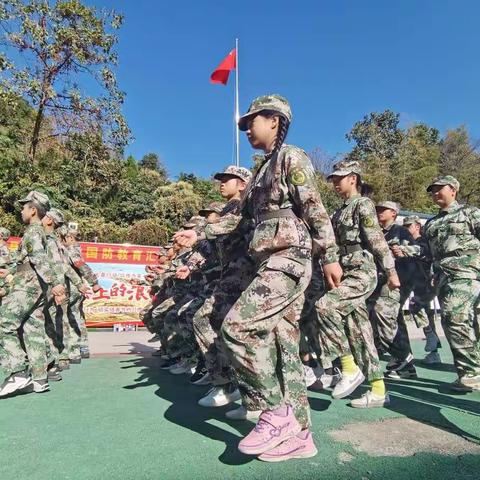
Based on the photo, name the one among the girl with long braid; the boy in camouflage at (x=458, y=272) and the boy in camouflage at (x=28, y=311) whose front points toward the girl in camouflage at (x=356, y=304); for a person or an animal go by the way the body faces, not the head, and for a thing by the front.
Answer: the boy in camouflage at (x=458, y=272)

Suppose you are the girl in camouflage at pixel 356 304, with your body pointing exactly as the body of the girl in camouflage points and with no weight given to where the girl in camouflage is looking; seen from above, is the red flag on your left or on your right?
on your right

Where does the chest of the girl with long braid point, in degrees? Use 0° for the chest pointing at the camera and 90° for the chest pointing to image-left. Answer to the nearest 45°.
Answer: approximately 90°

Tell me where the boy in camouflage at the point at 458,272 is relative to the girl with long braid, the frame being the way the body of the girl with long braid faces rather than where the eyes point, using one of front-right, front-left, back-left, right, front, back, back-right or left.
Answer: back-right

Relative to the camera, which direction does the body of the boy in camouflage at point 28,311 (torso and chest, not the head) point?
to the viewer's left

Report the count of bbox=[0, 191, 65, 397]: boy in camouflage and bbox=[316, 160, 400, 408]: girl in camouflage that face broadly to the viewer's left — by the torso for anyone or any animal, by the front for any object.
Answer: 2

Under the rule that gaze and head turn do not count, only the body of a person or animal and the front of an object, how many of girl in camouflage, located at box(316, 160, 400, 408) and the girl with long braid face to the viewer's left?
2

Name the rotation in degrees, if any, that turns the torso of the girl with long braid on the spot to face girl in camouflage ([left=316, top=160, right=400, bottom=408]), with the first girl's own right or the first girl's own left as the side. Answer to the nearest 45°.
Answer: approximately 135° to the first girl's own right

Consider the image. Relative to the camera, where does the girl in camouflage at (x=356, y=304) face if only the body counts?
to the viewer's left

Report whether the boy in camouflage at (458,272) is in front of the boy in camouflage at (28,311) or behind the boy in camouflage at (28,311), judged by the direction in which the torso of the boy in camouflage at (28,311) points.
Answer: behind

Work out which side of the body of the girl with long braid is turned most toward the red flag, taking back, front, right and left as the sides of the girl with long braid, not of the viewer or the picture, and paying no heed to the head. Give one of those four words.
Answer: right

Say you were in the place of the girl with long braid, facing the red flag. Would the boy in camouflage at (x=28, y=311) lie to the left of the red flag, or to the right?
left

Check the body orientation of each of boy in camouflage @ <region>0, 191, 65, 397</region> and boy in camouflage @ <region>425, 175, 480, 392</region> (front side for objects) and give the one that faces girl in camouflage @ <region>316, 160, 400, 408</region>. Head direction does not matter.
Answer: boy in camouflage @ <region>425, 175, 480, 392</region>

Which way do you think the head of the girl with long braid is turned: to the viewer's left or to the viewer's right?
to the viewer's left

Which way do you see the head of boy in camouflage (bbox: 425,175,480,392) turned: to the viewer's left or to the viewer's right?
to the viewer's left

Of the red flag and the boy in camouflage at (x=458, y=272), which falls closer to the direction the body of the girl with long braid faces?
the red flag
